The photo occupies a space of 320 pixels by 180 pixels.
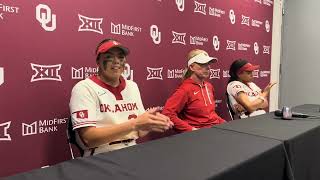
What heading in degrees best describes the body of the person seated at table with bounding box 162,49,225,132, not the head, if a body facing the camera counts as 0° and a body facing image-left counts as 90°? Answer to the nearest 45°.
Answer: approximately 315°

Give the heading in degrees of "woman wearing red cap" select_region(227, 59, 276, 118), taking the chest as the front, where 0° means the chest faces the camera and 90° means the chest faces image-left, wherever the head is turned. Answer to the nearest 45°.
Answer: approximately 315°

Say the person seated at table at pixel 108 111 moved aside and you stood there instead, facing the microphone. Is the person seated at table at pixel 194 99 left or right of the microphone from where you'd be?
left

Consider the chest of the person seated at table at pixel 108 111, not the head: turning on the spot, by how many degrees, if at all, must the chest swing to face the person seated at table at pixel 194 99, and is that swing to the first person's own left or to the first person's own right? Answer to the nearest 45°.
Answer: approximately 90° to the first person's own left

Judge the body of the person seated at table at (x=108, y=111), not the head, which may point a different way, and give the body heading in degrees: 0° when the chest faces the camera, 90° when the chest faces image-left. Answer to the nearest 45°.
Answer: approximately 315°
